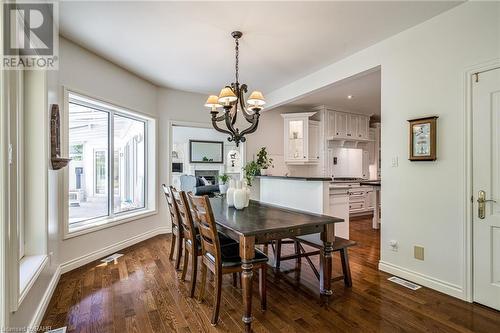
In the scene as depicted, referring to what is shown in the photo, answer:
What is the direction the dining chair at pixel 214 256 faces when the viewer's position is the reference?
facing away from the viewer and to the right of the viewer

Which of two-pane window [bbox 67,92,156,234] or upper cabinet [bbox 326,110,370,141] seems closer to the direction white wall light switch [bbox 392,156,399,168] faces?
the two-pane window

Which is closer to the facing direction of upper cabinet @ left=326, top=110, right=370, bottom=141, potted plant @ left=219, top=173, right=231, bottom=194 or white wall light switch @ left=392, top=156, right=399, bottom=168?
the white wall light switch

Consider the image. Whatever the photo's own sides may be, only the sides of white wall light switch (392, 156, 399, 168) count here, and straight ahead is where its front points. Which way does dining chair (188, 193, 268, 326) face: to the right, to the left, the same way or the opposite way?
the opposite way

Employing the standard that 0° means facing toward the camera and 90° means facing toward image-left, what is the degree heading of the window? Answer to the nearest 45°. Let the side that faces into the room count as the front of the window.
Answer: approximately 315°
